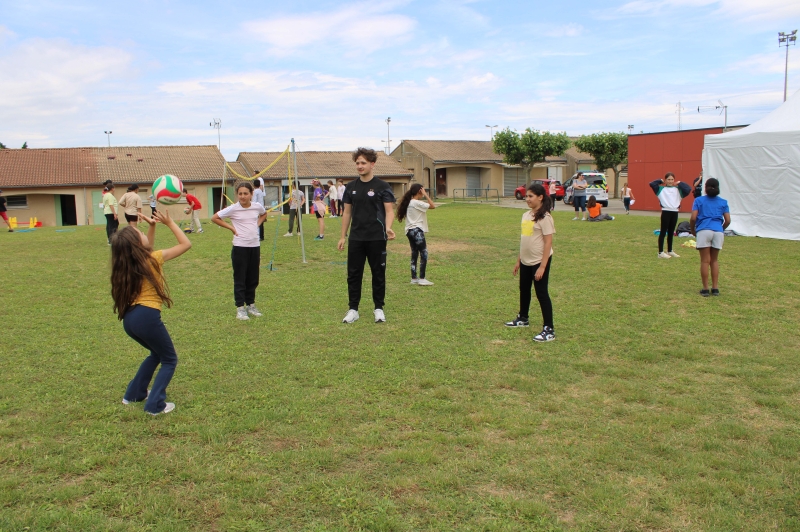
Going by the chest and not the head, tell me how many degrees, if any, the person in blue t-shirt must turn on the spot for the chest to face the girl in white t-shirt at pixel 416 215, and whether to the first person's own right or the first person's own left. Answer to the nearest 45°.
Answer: approximately 90° to the first person's own left

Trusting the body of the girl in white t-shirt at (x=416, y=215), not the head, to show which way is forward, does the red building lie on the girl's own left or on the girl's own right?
on the girl's own left
